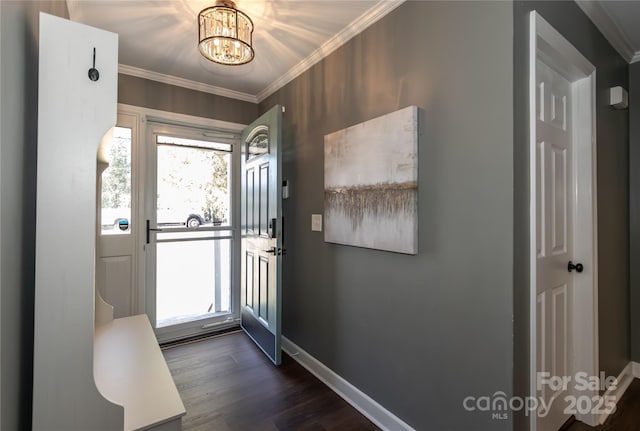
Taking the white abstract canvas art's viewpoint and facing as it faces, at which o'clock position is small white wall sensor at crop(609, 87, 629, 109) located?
The small white wall sensor is roughly at 7 o'clock from the white abstract canvas art.

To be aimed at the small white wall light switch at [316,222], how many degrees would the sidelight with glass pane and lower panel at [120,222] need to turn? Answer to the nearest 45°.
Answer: approximately 45° to its left

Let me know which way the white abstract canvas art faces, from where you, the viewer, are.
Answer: facing the viewer and to the left of the viewer

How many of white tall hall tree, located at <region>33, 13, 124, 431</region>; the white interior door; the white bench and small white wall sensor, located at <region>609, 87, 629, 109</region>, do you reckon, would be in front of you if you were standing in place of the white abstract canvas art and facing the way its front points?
2

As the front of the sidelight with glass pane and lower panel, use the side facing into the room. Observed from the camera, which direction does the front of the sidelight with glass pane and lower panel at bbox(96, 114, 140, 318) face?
facing the viewer

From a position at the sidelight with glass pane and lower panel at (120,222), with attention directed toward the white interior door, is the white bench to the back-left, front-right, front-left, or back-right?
front-right

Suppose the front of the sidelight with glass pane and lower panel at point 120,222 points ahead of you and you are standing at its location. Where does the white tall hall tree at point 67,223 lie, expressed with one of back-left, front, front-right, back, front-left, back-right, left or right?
front

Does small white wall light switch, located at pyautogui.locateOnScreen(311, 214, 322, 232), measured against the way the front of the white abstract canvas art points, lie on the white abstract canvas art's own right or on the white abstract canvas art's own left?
on the white abstract canvas art's own right

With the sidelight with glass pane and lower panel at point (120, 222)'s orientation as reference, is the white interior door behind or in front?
in front

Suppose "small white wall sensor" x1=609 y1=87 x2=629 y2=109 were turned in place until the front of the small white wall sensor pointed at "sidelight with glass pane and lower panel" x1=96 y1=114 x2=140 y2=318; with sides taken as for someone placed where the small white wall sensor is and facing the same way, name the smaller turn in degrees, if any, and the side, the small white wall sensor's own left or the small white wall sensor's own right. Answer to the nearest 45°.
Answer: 0° — it already faces it

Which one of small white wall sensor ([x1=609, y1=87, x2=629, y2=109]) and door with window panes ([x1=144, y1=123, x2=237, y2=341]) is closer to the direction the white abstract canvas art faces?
the door with window panes

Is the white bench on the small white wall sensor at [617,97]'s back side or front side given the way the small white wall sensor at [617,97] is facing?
on the front side

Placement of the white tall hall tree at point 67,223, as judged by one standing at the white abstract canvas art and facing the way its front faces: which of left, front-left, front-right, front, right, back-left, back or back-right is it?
front

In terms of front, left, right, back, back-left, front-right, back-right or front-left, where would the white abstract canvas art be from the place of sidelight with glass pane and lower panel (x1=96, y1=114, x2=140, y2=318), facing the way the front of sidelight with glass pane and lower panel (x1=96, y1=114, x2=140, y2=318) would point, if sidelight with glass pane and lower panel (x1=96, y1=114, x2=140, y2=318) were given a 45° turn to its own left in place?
front

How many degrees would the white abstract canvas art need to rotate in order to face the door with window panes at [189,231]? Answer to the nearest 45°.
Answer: approximately 90° to its right
